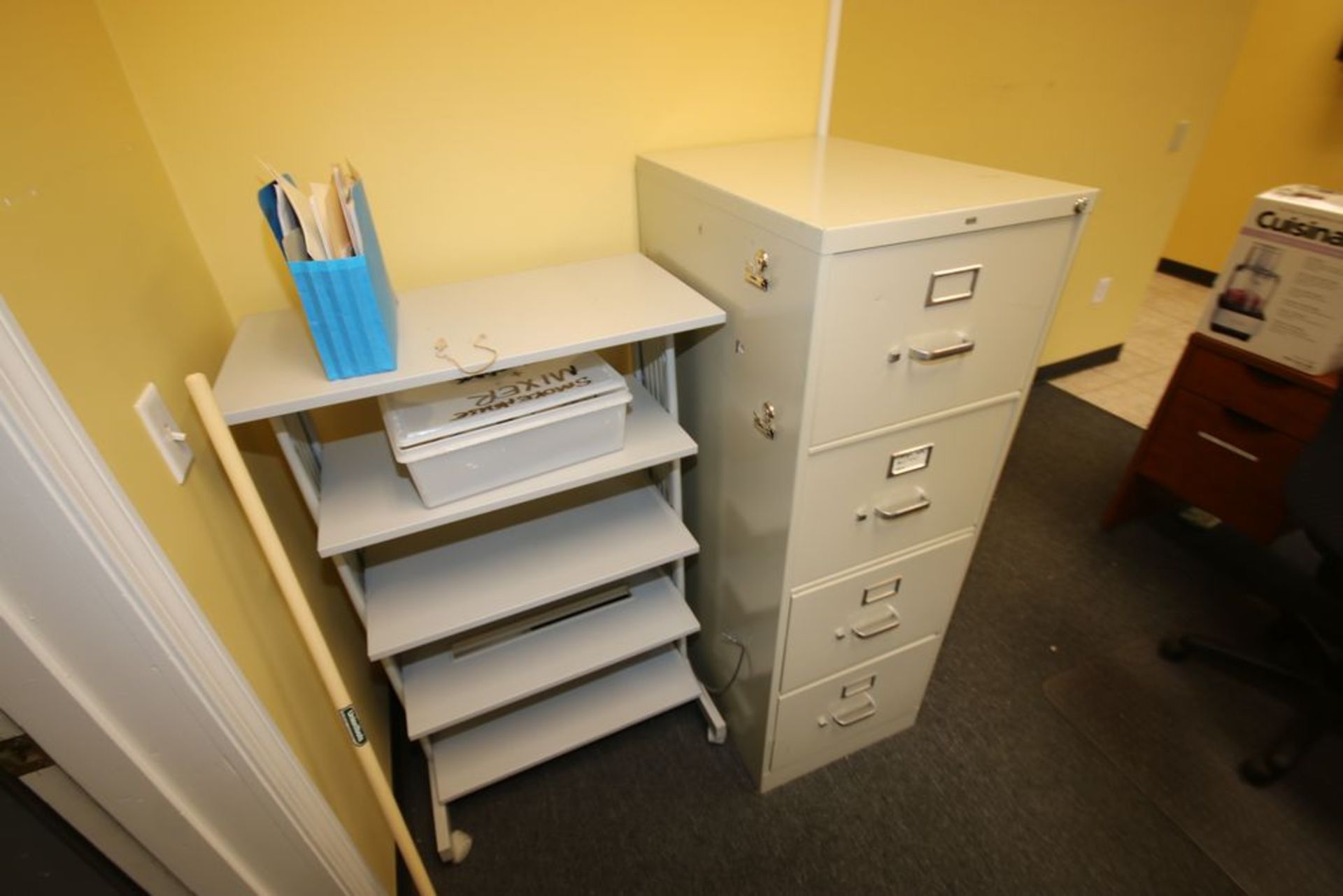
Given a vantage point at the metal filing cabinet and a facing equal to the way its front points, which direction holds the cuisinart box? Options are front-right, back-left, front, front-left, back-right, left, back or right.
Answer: left

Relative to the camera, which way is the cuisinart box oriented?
toward the camera

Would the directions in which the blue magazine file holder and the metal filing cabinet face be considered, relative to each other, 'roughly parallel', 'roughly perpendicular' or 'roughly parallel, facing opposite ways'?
roughly parallel

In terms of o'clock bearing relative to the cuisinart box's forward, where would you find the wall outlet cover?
The wall outlet cover is roughly at 5 o'clock from the cuisinart box.

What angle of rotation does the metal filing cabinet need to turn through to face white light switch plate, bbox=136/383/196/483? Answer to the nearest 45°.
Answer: approximately 90° to its right

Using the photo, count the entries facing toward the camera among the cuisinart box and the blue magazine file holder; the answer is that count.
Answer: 2

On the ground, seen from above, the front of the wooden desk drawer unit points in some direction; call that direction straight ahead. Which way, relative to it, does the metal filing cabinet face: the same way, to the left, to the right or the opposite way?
to the left

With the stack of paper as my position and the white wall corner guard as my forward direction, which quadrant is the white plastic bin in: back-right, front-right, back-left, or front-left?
front-right

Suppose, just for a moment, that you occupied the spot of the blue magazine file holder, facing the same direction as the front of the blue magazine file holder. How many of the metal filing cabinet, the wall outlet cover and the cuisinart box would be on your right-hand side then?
0

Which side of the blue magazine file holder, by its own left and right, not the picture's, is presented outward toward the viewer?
front

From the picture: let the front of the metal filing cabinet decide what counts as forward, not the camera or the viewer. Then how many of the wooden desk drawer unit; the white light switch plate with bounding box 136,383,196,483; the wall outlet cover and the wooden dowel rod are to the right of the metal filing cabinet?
2

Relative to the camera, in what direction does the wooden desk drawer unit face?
facing the viewer

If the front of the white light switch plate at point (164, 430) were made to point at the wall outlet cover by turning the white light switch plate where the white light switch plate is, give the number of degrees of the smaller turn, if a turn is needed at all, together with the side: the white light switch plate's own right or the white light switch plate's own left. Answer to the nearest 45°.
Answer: approximately 45° to the white light switch plate's own left

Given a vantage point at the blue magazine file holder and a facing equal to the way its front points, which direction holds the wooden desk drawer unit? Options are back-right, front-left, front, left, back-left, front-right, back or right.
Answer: left

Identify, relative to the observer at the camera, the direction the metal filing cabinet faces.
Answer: facing the viewer and to the right of the viewer

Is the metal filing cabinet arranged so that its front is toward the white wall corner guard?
no

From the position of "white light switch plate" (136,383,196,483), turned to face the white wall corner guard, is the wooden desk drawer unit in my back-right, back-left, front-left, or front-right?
front-right

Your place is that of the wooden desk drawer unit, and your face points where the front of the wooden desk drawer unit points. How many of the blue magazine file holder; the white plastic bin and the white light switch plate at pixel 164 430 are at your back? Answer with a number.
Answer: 0
